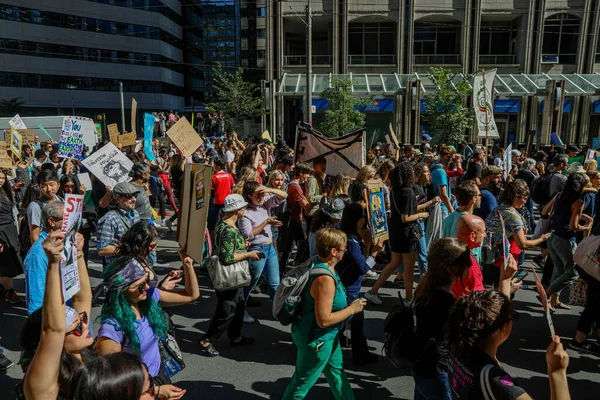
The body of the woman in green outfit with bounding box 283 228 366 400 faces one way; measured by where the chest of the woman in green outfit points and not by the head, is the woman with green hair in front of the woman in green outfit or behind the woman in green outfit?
behind

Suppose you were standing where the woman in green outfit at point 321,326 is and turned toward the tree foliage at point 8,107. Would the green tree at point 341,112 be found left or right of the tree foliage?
right

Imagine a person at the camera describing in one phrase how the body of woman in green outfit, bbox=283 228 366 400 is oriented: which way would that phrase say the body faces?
to the viewer's right

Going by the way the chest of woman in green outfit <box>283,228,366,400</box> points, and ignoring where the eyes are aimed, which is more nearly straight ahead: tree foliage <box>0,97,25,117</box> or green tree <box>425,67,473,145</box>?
the green tree

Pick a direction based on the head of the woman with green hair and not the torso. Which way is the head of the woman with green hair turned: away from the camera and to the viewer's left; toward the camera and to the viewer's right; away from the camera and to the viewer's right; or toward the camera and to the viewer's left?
toward the camera and to the viewer's right

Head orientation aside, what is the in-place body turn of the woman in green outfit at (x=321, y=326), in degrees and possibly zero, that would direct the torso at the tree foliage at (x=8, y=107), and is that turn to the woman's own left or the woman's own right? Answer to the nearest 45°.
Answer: approximately 135° to the woman's own left

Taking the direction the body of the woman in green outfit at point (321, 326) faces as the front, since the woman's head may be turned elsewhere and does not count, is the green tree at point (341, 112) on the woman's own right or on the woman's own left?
on the woman's own left

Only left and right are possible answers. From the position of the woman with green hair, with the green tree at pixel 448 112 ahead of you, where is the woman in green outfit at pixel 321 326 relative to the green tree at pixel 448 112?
right

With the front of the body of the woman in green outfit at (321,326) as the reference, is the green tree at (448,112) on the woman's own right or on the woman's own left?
on the woman's own left
